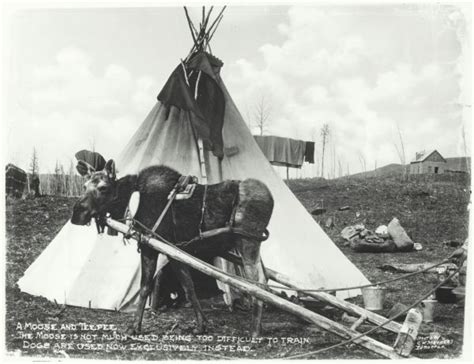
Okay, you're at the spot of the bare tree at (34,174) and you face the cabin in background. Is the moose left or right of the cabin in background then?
right

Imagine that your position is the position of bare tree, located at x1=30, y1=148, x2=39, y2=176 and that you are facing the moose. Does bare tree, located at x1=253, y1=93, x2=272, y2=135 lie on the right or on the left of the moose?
left

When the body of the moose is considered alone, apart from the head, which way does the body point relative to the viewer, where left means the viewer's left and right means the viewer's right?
facing to the left of the viewer

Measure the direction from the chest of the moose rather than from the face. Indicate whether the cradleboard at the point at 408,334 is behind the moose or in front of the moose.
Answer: behind

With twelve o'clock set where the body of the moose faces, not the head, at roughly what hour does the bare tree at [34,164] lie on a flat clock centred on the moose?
The bare tree is roughly at 1 o'clock from the moose.

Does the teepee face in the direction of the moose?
yes

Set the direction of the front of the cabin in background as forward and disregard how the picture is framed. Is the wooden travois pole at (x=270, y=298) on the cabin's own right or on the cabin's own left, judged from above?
on the cabin's own right

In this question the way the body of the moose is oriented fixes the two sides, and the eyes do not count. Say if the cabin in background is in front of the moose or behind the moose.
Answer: behind

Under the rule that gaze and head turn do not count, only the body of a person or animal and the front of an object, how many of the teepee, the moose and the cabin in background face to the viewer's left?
1

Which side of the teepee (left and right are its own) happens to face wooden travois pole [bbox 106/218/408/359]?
front

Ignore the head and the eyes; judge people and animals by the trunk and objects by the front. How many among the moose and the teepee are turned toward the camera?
1
